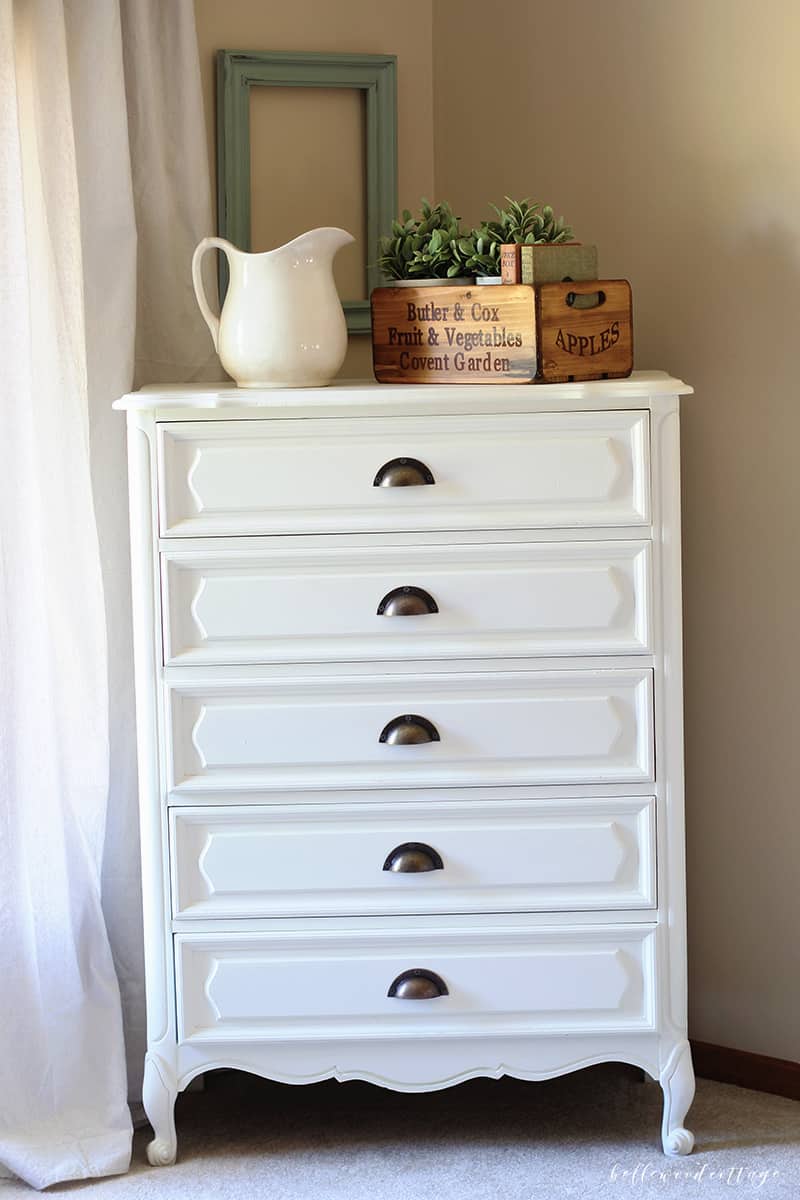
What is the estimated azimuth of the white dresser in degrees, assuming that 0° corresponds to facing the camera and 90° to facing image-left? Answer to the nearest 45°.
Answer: approximately 0°

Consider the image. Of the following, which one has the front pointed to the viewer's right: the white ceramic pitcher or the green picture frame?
the white ceramic pitcher

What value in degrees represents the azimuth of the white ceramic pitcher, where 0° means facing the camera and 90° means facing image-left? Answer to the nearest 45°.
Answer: approximately 270°

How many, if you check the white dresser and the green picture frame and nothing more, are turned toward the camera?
2

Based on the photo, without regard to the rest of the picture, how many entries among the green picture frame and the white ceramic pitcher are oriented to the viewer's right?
1
